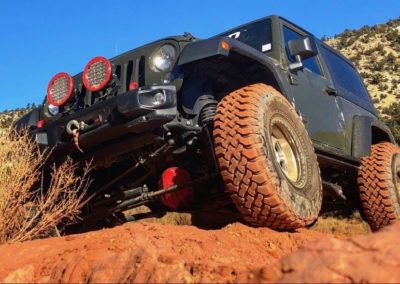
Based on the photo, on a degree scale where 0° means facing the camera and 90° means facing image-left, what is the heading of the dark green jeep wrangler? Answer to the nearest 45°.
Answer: approximately 45°

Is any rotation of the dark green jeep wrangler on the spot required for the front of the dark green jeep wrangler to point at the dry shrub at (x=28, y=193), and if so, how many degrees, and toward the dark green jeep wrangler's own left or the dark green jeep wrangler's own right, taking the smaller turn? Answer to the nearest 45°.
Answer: approximately 45° to the dark green jeep wrangler's own right
